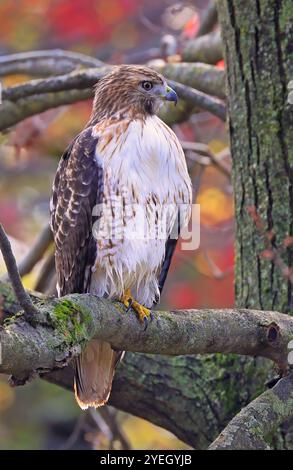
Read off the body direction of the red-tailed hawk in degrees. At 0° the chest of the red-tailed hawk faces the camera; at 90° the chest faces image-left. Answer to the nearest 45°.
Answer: approximately 315°

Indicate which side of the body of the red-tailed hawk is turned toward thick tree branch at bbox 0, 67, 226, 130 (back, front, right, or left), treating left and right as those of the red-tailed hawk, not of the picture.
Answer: back

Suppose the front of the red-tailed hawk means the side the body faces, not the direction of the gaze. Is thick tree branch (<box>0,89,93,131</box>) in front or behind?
behind

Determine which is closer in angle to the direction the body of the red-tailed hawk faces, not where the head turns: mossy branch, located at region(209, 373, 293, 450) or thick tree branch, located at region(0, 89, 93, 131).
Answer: the mossy branch
